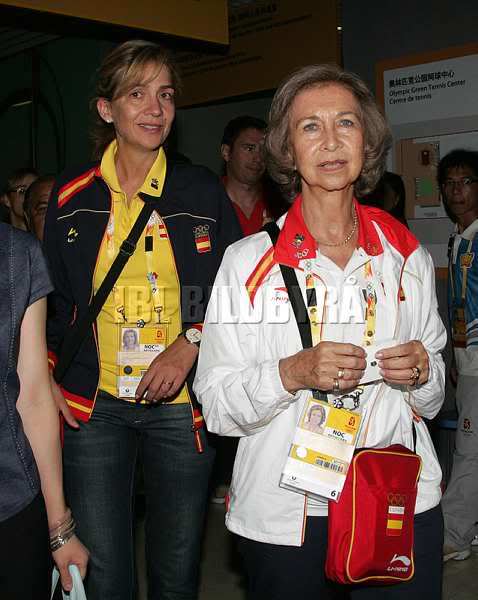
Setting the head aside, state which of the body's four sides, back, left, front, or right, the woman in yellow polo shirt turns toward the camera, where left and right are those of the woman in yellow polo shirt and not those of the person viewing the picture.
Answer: front

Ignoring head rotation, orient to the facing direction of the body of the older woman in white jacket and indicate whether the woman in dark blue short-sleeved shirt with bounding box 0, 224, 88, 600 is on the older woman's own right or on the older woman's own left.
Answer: on the older woman's own right

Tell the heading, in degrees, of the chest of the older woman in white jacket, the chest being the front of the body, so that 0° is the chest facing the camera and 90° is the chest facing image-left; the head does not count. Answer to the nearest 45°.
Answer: approximately 0°

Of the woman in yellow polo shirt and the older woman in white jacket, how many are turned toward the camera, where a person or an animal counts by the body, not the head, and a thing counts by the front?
2

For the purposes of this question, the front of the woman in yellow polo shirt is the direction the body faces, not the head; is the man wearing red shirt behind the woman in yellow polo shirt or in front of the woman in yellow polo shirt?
behind

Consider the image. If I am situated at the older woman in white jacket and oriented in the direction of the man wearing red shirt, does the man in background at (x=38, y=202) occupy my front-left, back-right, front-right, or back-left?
front-left

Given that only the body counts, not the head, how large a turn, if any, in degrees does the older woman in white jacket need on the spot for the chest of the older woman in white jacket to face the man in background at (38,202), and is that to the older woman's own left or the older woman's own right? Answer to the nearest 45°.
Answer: approximately 135° to the older woman's own right

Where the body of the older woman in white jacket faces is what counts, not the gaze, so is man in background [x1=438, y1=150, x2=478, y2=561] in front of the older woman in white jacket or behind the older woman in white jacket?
behind

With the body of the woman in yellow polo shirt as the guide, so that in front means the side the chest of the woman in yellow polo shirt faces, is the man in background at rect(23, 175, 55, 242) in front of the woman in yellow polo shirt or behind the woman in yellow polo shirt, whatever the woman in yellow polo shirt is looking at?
behind

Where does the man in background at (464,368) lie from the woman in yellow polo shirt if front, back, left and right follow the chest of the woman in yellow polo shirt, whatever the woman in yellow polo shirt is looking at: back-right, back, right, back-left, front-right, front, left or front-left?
back-left

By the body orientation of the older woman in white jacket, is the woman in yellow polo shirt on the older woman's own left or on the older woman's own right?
on the older woman's own right

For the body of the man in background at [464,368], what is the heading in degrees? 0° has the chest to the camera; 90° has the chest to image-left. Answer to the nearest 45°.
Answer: approximately 45°
